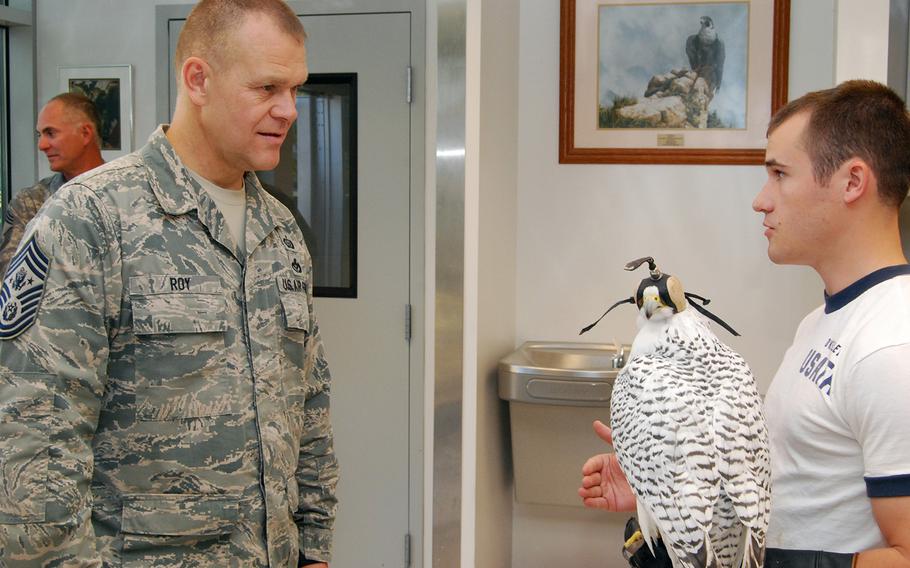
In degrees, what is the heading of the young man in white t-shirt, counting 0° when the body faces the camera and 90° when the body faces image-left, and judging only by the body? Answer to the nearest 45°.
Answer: approximately 90°

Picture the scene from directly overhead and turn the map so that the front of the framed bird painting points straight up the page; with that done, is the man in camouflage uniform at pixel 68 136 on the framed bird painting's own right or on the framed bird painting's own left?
on the framed bird painting's own right

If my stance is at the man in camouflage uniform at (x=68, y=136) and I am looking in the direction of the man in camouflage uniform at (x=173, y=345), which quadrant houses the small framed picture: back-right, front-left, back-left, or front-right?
back-left

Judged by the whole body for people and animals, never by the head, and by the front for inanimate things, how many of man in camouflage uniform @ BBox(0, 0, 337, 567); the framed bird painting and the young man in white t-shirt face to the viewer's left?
1

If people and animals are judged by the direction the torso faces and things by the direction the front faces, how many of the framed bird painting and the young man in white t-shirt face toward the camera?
1

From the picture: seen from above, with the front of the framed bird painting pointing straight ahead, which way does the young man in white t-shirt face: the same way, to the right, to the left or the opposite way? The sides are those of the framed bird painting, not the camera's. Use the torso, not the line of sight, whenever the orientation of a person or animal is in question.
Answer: to the right

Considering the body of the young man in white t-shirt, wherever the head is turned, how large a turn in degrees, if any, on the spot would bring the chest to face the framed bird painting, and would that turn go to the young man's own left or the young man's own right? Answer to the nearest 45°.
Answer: approximately 90° to the young man's own right

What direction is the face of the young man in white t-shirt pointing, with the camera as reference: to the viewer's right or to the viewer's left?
to the viewer's left

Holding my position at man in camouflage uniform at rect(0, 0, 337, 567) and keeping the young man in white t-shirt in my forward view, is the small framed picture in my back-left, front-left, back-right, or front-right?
back-left

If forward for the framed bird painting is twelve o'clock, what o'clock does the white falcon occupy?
The white falcon is roughly at 12 o'clock from the framed bird painting.

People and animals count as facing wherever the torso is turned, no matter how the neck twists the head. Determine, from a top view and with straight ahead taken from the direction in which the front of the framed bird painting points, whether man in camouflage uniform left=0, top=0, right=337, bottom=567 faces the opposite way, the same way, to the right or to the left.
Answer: to the left

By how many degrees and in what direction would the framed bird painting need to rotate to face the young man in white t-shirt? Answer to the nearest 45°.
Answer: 0° — it already faces them

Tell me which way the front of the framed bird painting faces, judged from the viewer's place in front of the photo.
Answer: facing the viewer

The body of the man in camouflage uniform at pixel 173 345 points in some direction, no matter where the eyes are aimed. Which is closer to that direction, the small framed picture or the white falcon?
the white falcon

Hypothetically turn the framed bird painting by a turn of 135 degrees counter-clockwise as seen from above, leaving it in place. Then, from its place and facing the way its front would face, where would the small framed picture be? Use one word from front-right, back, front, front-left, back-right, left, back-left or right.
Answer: back-left
